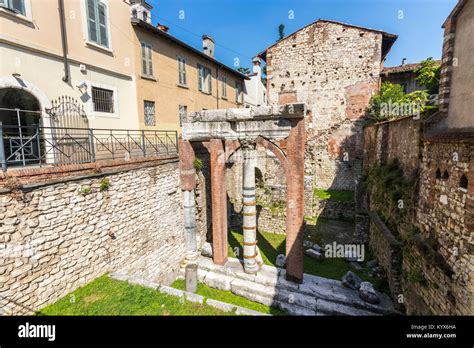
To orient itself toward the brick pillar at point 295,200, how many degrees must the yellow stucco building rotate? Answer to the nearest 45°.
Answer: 0° — it already faces it

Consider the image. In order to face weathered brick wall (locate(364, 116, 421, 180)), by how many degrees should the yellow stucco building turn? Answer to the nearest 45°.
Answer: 0° — it already faces it

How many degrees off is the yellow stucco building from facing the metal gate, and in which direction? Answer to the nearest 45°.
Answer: approximately 90° to its right

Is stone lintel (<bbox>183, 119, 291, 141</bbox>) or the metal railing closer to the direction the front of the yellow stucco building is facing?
the stone lintel

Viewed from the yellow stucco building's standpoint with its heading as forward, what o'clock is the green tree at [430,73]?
The green tree is roughly at 11 o'clock from the yellow stucco building.

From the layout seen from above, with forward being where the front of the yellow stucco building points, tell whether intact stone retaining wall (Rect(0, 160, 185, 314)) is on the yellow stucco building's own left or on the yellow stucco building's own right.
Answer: on the yellow stucco building's own right

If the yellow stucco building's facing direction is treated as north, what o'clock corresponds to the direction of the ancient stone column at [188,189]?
The ancient stone column is roughly at 1 o'clock from the yellow stucco building.

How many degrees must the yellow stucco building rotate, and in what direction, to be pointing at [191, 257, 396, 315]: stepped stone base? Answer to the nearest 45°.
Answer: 0° — it already faces it

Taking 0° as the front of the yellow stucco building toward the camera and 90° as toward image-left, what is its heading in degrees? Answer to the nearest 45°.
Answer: approximately 315°
